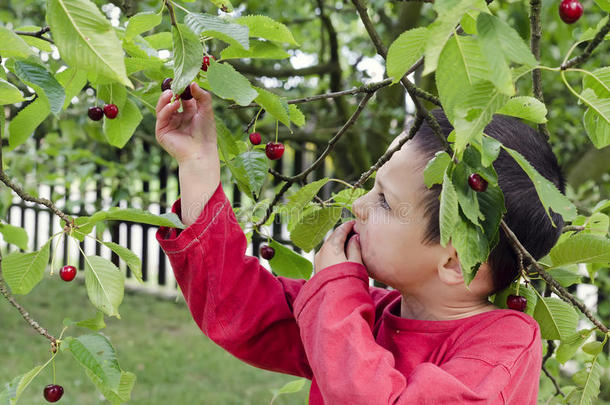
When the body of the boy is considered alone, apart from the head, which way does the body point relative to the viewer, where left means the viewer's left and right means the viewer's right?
facing to the left of the viewer

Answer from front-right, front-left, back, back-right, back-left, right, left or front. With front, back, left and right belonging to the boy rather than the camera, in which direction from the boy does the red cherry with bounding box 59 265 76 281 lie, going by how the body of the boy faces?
front

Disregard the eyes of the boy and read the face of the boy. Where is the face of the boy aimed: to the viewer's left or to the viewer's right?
to the viewer's left

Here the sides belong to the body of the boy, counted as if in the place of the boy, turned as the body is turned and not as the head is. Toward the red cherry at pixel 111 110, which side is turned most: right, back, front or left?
front

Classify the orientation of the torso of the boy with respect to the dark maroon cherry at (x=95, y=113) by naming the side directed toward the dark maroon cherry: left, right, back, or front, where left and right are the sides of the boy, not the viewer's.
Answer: front

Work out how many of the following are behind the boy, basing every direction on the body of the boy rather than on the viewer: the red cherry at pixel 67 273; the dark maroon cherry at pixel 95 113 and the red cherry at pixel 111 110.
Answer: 0
